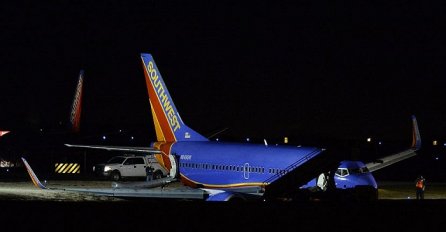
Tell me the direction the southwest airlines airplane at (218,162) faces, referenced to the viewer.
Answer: facing the viewer and to the right of the viewer
